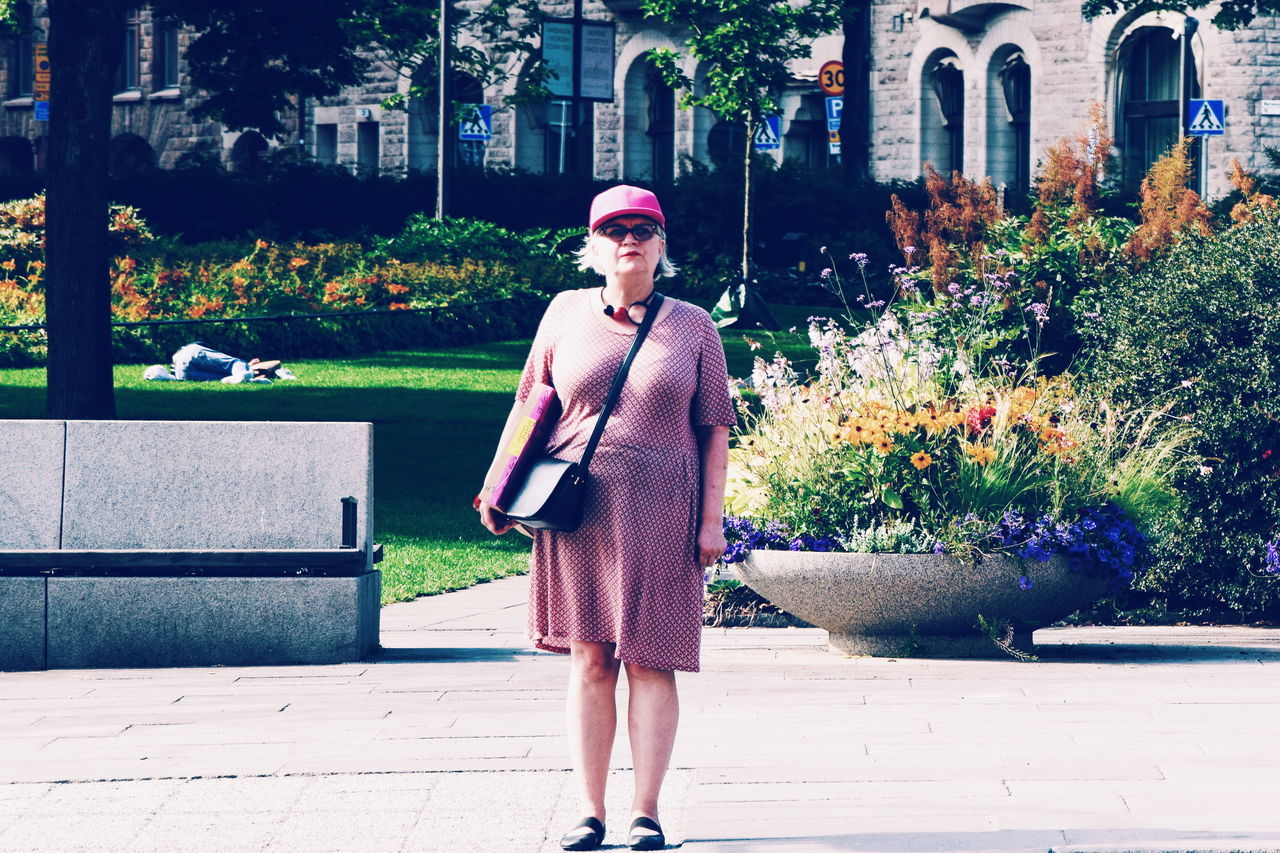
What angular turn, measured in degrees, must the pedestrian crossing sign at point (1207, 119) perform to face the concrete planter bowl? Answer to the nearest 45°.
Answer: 0° — it already faces it

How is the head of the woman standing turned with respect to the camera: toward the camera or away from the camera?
toward the camera

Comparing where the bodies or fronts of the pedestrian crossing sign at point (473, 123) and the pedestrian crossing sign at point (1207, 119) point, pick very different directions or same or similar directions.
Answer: same or similar directions

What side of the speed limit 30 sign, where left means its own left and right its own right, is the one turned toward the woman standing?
front

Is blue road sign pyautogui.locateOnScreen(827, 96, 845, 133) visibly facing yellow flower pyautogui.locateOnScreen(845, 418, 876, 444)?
yes

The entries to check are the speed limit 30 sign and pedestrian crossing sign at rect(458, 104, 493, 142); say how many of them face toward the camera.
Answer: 2

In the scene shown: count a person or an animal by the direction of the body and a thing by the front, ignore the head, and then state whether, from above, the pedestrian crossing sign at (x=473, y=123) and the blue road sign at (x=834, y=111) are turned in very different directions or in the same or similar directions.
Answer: same or similar directions

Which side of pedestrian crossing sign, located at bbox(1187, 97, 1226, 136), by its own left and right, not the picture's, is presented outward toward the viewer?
front

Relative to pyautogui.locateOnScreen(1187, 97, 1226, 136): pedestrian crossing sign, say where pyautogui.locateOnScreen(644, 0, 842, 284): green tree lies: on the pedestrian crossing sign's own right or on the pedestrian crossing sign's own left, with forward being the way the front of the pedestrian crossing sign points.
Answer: on the pedestrian crossing sign's own right

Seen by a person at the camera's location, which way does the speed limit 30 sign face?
facing the viewer

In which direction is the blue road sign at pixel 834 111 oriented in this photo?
toward the camera

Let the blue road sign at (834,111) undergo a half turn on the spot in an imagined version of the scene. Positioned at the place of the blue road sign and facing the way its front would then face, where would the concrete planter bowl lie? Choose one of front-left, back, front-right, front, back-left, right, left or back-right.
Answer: back

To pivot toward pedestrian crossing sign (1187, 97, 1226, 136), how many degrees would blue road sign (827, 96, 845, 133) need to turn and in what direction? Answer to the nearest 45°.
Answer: approximately 45° to its left

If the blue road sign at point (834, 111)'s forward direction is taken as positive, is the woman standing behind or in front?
in front

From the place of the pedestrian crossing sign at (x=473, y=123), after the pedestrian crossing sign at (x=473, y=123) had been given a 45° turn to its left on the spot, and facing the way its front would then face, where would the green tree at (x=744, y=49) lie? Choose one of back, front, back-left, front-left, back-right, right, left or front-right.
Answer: front

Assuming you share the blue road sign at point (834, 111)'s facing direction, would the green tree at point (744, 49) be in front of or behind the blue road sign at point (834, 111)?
in front

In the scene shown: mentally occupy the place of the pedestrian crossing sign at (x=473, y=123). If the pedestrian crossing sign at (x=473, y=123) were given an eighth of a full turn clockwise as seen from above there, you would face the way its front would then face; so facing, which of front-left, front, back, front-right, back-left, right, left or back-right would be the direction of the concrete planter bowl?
front-left
